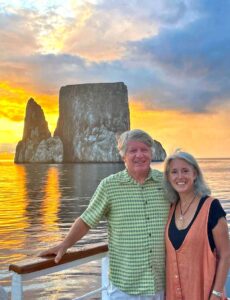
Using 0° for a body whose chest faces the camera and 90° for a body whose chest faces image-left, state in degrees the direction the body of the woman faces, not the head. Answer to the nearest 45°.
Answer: approximately 45°

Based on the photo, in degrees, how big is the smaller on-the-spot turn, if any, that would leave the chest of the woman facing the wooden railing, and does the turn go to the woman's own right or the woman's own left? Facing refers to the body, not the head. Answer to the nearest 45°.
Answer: approximately 45° to the woman's own right
